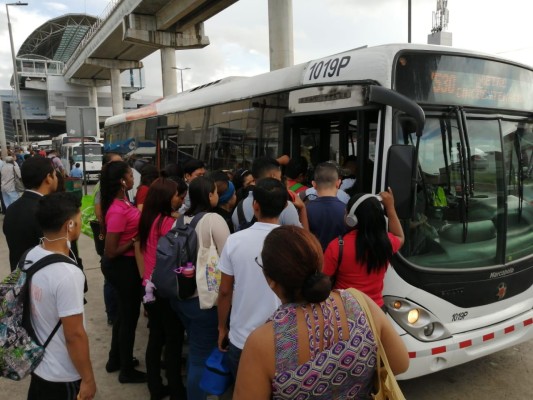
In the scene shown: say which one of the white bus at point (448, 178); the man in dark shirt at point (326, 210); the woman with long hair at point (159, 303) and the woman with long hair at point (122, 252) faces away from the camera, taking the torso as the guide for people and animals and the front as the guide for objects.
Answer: the man in dark shirt

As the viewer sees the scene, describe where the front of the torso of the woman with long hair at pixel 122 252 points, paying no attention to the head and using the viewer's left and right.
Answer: facing to the right of the viewer

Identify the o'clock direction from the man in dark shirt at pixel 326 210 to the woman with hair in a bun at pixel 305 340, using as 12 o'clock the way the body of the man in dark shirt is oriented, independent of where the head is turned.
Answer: The woman with hair in a bun is roughly at 6 o'clock from the man in dark shirt.

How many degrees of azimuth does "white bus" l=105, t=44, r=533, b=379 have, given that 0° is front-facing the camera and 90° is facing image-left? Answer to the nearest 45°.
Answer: approximately 315°

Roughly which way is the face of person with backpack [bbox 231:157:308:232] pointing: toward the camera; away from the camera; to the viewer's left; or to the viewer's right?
away from the camera

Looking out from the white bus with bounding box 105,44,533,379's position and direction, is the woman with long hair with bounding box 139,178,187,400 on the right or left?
on its right

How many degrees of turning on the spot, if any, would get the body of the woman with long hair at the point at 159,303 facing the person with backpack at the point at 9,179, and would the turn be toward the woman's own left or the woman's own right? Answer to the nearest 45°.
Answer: approximately 90° to the woman's own left

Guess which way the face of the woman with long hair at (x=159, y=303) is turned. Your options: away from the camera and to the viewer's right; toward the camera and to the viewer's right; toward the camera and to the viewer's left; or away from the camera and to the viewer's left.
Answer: away from the camera and to the viewer's right

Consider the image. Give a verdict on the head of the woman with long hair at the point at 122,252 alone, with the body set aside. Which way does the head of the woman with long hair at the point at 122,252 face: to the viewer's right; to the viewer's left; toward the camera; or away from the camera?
to the viewer's right

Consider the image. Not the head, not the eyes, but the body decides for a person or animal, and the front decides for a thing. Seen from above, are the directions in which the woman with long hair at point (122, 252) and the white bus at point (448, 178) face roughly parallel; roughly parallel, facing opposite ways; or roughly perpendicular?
roughly perpendicular

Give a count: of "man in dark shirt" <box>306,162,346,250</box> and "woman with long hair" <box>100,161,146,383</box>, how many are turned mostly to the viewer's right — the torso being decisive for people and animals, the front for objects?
1

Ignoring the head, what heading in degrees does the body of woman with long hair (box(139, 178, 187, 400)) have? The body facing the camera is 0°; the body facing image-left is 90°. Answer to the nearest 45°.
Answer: approximately 270°

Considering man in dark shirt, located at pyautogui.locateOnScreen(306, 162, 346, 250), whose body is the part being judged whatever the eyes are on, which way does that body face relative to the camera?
away from the camera
